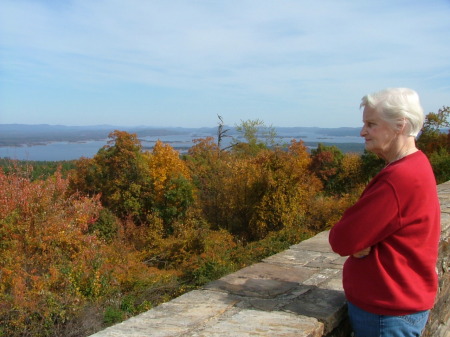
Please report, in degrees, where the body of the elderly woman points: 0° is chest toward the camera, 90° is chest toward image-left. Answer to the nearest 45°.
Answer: approximately 90°

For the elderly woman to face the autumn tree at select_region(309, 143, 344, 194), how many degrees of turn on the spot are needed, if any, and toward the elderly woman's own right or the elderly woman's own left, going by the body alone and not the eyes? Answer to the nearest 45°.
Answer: approximately 90° to the elderly woman's own right

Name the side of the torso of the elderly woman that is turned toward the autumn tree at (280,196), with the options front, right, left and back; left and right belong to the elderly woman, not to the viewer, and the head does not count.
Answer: right

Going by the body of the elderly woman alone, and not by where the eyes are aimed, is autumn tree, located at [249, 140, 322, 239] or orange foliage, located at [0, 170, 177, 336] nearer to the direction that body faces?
the orange foliage

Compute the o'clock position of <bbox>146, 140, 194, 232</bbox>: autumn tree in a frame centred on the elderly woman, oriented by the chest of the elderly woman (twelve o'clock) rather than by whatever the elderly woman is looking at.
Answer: The autumn tree is roughly at 2 o'clock from the elderly woman.

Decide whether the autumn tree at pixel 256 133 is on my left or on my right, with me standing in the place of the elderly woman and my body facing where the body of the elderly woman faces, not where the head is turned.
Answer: on my right

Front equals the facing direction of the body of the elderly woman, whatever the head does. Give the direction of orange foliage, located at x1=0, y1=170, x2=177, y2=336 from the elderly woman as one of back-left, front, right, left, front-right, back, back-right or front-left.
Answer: front-right

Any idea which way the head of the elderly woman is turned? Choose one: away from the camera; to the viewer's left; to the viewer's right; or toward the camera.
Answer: to the viewer's left
